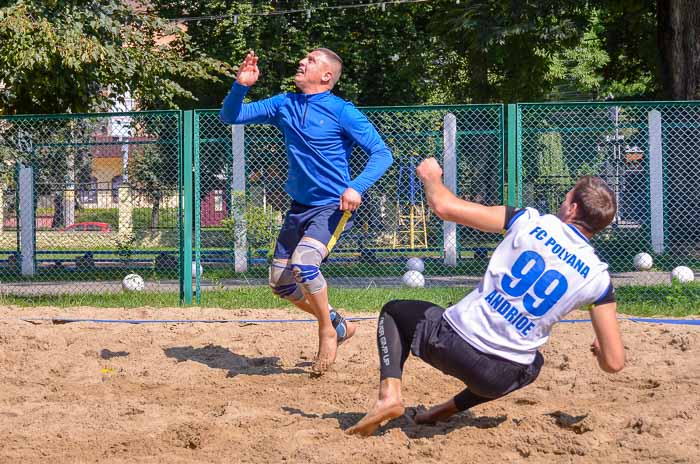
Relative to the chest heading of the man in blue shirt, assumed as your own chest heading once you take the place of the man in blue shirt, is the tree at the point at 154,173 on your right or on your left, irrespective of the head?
on your right

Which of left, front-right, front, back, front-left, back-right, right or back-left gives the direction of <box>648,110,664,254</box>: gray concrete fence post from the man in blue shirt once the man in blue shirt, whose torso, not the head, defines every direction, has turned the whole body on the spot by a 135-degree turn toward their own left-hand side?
front-left

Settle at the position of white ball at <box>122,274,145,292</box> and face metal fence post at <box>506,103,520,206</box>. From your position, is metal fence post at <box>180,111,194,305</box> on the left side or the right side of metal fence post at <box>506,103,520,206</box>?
right

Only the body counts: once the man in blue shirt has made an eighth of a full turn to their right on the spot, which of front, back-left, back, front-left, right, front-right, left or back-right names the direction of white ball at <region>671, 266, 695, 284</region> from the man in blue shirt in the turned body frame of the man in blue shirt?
back-right

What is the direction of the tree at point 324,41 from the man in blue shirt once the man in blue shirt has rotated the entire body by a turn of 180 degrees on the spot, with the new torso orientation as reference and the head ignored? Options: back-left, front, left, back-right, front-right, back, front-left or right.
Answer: front-left

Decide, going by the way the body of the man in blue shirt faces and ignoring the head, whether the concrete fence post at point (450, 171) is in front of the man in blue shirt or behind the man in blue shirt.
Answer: behind

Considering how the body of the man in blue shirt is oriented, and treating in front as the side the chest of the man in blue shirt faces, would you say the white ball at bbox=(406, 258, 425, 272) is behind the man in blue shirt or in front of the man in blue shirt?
behind

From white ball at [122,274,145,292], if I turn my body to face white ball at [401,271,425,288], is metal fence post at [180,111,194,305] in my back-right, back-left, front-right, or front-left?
front-right

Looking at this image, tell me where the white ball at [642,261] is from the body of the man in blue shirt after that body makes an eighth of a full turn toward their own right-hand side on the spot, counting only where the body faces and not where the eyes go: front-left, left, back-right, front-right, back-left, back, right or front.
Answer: back-right

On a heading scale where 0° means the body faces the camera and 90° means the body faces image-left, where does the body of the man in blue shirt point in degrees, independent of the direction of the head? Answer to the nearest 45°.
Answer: approximately 45°
